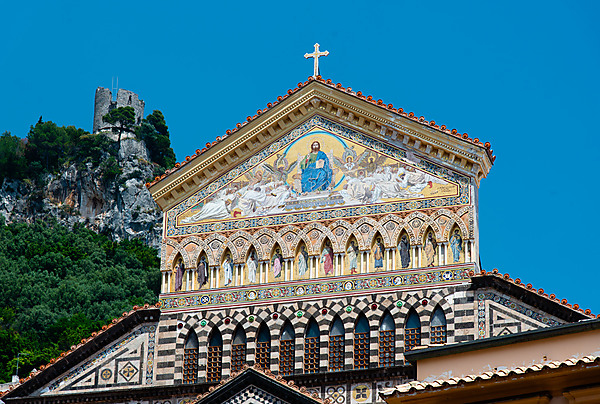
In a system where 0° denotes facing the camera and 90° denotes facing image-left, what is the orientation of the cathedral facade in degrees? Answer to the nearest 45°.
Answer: approximately 0°
